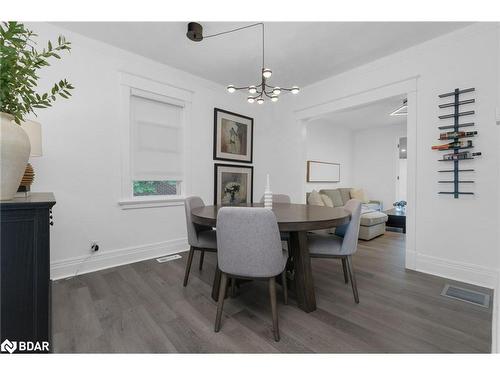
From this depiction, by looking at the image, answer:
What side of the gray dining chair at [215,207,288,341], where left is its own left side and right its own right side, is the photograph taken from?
back

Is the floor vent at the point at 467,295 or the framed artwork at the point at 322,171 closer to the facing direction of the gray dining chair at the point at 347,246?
the framed artwork

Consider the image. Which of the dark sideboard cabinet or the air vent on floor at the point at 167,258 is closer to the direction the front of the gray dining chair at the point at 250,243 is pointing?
the air vent on floor

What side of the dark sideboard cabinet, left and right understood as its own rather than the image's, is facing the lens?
right

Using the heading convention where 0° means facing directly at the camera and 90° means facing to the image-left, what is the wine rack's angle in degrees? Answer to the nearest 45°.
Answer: approximately 45°

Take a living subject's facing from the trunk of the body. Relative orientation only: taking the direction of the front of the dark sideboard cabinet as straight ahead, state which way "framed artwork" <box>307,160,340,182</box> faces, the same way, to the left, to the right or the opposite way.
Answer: to the right

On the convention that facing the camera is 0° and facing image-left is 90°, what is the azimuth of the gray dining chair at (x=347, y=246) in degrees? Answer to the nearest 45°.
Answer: approximately 90°

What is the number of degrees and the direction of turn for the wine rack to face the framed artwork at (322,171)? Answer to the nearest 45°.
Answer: approximately 90° to its right

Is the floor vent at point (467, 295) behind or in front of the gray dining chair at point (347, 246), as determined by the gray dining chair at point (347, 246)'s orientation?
behind

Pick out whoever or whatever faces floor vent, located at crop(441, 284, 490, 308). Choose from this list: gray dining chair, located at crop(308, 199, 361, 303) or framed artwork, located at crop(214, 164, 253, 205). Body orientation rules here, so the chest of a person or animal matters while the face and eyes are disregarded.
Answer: the framed artwork
